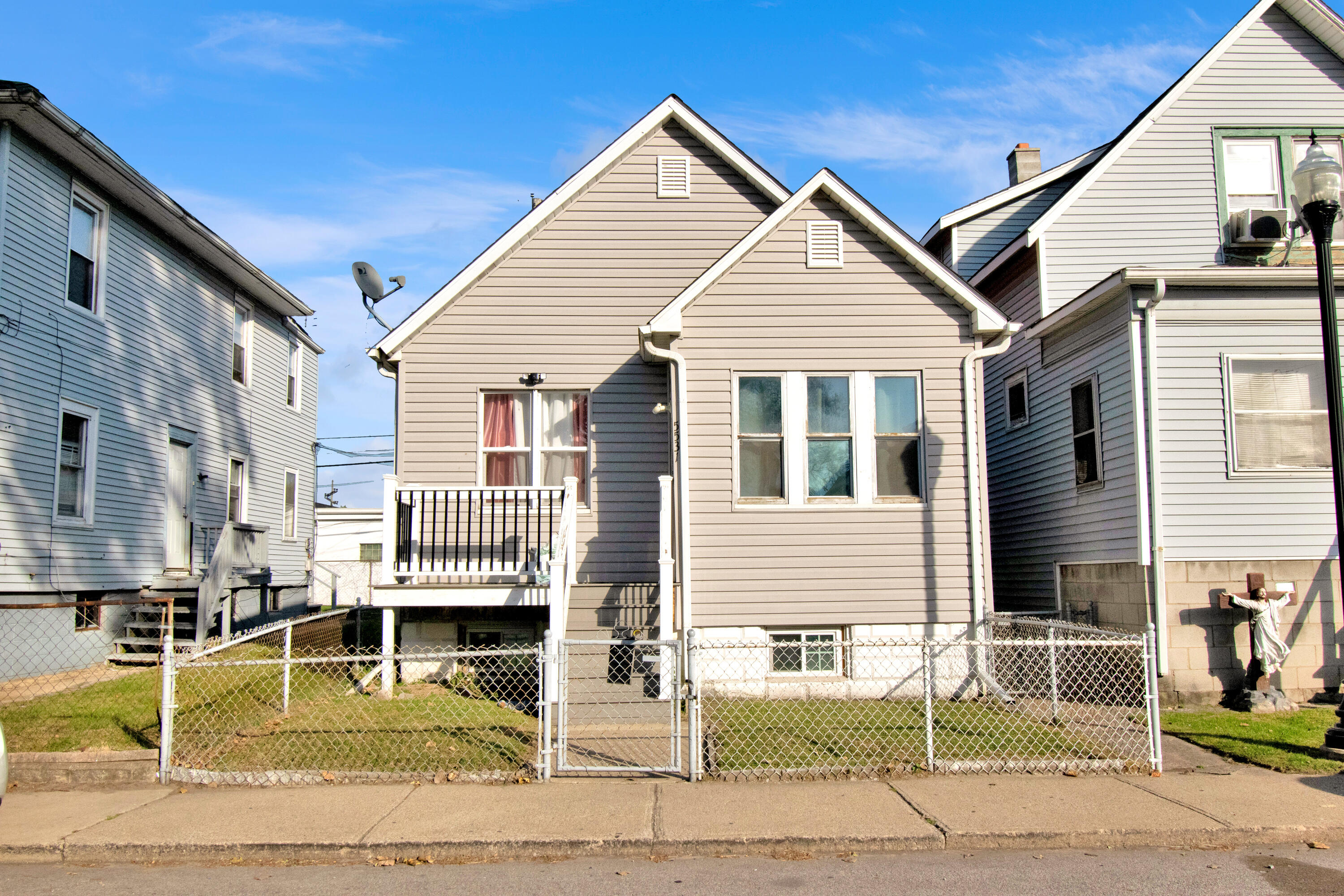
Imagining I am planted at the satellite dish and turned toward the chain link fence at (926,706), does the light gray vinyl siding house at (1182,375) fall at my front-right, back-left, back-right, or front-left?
front-left

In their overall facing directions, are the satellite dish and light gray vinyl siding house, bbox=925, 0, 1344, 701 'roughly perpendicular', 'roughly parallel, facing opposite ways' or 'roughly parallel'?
roughly perpendicular

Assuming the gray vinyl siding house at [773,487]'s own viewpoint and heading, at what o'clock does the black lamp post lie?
The black lamp post is roughly at 10 o'clock from the gray vinyl siding house.

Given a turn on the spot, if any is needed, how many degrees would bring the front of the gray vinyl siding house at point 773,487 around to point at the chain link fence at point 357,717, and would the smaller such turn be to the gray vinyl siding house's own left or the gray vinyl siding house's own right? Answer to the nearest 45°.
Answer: approximately 45° to the gray vinyl siding house's own right

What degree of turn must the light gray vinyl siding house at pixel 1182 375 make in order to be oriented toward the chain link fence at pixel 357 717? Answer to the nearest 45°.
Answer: approximately 45° to its right

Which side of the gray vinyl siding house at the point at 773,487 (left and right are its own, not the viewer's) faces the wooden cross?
left

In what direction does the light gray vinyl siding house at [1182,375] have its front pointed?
toward the camera

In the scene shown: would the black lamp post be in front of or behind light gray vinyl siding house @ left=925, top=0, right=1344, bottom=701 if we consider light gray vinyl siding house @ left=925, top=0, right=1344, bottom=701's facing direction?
in front

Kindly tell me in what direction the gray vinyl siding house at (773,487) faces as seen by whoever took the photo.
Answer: facing the viewer

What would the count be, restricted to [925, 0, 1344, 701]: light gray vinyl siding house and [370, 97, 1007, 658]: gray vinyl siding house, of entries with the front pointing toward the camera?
2

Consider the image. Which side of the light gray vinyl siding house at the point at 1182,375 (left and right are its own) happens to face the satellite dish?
right

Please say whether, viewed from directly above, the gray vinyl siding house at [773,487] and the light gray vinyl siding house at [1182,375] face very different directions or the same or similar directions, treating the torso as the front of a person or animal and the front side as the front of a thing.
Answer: same or similar directions
